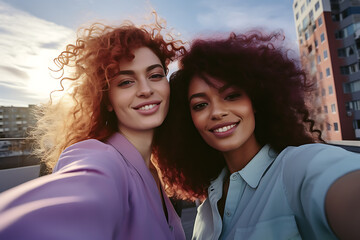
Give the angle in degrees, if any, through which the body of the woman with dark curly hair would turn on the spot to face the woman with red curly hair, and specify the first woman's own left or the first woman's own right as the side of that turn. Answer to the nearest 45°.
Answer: approximately 45° to the first woman's own right

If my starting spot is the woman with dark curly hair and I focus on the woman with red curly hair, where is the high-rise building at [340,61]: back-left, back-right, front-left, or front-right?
back-right

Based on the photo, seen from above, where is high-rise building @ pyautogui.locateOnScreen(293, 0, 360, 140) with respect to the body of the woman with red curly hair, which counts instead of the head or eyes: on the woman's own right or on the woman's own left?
on the woman's own left

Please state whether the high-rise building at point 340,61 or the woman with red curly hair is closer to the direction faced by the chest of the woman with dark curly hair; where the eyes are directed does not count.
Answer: the woman with red curly hair

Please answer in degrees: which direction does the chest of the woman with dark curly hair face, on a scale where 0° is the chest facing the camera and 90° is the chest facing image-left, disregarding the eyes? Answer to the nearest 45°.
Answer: approximately 45°

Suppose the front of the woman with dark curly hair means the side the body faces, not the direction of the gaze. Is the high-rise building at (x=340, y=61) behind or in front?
behind

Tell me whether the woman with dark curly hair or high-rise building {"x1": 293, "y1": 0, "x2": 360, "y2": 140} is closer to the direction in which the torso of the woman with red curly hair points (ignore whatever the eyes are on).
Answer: the woman with dark curly hair

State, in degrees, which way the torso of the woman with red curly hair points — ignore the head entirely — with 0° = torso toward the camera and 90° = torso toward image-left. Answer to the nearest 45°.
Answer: approximately 315°
